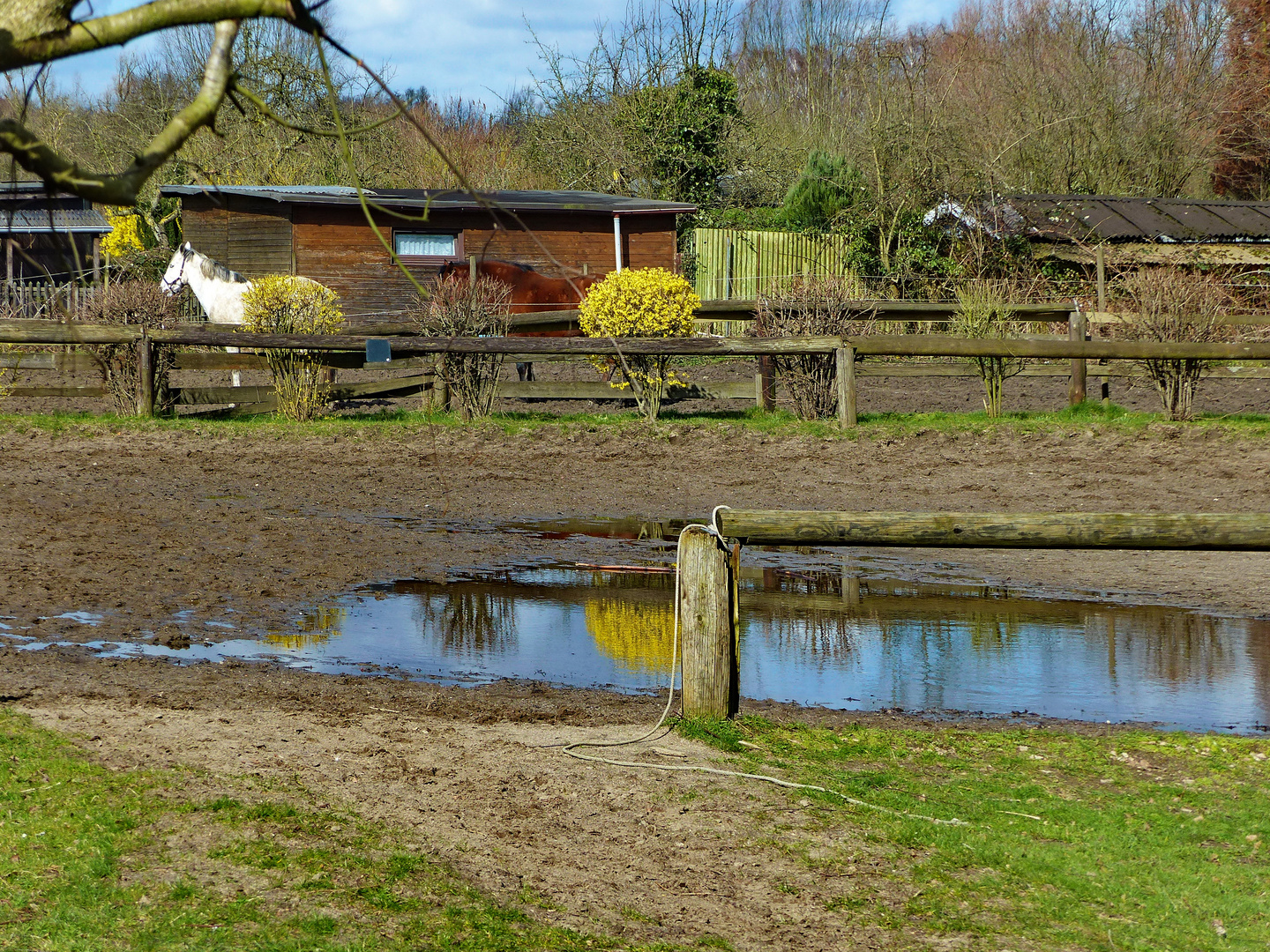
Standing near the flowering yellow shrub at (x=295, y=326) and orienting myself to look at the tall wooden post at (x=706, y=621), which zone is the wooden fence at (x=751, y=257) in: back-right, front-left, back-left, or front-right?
back-left

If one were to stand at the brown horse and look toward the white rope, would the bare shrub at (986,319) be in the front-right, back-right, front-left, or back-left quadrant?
front-left

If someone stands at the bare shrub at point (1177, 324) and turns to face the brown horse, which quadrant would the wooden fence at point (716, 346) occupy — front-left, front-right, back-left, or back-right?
front-left

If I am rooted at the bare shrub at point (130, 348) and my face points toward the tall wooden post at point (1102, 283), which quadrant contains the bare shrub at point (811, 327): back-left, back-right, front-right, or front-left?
front-right

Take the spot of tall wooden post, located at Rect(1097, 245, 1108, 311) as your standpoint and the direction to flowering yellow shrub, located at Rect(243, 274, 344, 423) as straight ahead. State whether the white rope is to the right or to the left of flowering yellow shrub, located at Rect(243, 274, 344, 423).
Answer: left

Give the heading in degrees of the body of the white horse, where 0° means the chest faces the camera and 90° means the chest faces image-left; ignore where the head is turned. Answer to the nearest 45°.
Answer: approximately 90°
